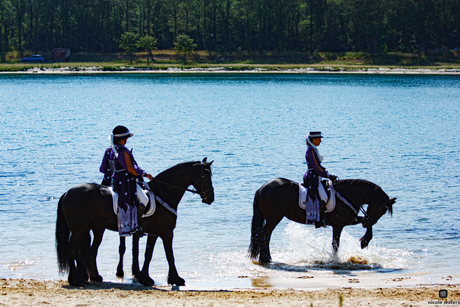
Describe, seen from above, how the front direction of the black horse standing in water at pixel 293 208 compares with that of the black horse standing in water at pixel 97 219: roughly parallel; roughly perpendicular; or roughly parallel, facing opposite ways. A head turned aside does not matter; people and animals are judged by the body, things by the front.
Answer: roughly parallel

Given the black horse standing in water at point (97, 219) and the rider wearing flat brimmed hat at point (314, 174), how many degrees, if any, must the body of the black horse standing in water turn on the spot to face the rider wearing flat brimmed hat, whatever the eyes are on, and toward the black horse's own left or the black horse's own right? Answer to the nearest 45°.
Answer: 0° — it already faces them

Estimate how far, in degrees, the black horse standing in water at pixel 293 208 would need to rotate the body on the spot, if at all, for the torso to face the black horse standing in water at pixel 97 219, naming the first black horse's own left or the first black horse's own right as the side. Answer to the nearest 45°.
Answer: approximately 135° to the first black horse's own right

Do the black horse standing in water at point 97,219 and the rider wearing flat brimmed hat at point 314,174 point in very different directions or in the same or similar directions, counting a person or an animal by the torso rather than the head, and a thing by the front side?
same or similar directions

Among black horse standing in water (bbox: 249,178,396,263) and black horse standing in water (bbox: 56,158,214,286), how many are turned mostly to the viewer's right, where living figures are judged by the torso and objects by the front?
2

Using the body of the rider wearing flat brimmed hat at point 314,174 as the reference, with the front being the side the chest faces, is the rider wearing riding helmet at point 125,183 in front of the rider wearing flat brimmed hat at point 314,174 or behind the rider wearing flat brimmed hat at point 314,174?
behind

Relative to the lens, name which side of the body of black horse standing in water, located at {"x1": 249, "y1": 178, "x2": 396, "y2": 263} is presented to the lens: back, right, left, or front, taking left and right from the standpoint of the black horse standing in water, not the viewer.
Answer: right

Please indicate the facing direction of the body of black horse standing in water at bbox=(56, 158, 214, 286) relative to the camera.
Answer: to the viewer's right

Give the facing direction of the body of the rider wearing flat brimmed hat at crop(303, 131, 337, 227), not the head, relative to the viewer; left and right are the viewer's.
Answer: facing to the right of the viewer
